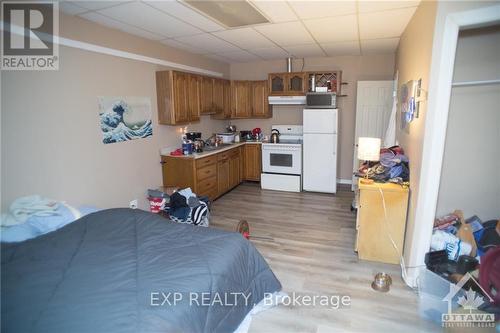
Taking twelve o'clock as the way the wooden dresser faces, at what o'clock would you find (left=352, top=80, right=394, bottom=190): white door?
The white door is roughly at 3 o'clock from the wooden dresser.

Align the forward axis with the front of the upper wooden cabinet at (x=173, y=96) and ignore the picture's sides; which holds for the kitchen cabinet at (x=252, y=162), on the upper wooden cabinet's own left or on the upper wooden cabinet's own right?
on the upper wooden cabinet's own left

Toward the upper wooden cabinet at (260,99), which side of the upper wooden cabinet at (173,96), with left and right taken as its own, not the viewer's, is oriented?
left

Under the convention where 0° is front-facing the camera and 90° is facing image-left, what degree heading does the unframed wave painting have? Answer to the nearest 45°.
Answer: approximately 315°

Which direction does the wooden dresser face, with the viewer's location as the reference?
facing to the left of the viewer

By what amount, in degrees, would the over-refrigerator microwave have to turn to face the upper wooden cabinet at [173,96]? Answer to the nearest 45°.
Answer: approximately 45° to its right
